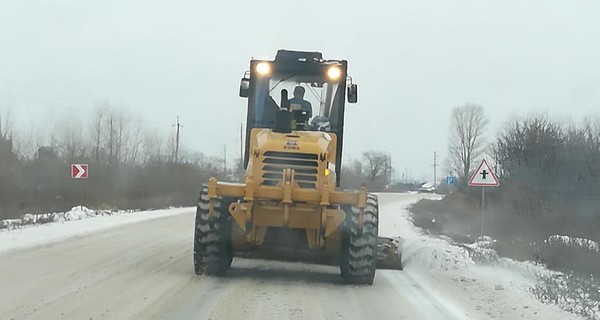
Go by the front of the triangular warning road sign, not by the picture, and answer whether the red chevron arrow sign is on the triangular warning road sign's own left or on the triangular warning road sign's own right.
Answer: on the triangular warning road sign's own right

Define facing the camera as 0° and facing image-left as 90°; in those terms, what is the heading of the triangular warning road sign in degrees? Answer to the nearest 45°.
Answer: approximately 0°

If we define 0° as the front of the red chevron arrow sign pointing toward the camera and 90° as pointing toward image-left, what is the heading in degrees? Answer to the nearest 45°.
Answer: approximately 0°

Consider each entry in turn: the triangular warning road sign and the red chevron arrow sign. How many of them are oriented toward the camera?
2
